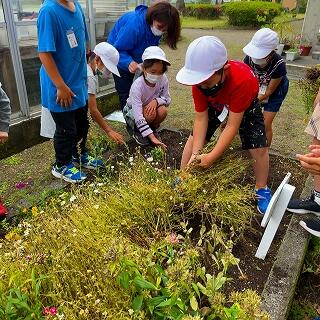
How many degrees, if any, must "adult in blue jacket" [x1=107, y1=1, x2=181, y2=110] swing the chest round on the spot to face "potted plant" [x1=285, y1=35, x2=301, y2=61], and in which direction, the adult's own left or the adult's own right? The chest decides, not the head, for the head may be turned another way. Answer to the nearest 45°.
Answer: approximately 90° to the adult's own left

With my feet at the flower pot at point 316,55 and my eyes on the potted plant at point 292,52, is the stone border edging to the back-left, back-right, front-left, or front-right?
front-left

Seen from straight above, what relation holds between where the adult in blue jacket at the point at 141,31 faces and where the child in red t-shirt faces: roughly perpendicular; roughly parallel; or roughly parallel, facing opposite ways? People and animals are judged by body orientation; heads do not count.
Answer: roughly perpendicular

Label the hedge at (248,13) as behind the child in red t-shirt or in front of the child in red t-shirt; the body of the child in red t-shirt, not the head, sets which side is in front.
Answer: behind

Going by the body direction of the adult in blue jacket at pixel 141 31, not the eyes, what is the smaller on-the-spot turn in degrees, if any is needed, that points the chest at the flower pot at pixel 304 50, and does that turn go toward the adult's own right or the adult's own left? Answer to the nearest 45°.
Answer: approximately 90° to the adult's own left

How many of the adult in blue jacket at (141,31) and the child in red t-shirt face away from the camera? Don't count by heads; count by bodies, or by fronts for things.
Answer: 0

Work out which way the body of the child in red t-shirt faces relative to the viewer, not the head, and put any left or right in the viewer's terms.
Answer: facing the viewer and to the left of the viewer

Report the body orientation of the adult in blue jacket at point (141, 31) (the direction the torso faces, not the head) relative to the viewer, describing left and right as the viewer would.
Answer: facing the viewer and to the right of the viewer

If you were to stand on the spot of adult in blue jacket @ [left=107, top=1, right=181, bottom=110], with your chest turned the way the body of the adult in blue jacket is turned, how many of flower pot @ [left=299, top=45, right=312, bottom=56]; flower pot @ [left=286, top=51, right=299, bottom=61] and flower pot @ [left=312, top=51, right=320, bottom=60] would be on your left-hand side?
3

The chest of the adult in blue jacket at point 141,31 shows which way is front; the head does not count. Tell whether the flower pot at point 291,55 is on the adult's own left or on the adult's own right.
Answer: on the adult's own left

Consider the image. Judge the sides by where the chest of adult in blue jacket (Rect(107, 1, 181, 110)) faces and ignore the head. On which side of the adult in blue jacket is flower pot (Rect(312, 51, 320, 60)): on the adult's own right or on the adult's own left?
on the adult's own left

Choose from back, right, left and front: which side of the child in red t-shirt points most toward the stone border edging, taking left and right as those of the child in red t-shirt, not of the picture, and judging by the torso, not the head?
left

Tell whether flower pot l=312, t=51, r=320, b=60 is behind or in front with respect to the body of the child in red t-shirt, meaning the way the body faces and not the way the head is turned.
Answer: behind

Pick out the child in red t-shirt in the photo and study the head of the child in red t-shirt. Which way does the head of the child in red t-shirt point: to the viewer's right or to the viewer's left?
to the viewer's left

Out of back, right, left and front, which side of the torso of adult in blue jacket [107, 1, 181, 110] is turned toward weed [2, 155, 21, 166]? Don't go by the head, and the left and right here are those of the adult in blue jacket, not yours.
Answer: right

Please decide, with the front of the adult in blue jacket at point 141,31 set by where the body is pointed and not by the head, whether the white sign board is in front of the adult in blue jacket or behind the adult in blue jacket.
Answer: in front
